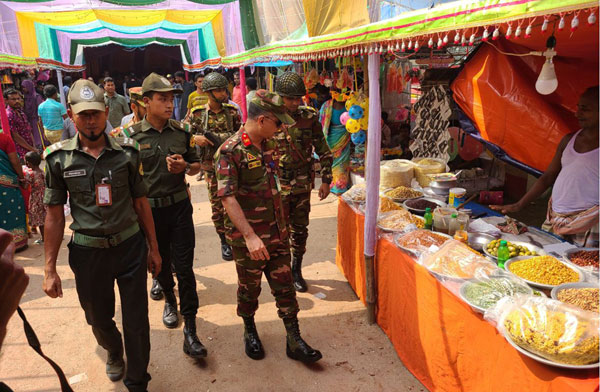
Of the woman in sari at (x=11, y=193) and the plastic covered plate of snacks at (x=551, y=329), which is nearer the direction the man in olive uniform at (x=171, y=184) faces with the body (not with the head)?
the plastic covered plate of snacks

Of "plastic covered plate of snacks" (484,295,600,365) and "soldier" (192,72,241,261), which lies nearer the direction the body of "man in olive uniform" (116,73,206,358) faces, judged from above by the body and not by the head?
the plastic covered plate of snacks

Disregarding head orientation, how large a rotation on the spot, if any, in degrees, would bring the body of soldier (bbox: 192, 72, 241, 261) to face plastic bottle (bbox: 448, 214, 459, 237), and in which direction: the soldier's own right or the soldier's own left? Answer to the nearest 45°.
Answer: approximately 45° to the soldier's own left

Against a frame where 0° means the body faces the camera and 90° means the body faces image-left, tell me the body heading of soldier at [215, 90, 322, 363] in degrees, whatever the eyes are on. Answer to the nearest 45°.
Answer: approximately 315°

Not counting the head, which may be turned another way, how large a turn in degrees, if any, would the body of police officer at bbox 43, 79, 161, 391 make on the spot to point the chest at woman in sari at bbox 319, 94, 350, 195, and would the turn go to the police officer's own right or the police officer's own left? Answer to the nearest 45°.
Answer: approximately 135° to the police officer's own left

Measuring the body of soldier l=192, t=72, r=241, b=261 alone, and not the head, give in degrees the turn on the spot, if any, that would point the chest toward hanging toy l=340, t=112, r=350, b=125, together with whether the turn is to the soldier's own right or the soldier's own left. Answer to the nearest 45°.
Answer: approximately 135° to the soldier's own left

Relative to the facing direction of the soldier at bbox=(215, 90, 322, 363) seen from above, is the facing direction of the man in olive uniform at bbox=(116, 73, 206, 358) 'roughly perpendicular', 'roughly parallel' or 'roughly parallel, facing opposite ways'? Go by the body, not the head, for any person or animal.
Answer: roughly parallel

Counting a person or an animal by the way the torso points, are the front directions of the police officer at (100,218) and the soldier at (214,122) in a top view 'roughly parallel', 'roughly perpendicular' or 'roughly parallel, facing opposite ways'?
roughly parallel

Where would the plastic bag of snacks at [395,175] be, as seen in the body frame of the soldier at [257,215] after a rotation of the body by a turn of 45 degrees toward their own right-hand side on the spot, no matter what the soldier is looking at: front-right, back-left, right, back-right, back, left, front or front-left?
back-left

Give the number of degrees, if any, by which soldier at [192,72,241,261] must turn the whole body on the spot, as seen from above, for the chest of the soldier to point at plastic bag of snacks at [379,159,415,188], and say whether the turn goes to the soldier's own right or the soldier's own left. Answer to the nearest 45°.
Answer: approximately 90° to the soldier's own left

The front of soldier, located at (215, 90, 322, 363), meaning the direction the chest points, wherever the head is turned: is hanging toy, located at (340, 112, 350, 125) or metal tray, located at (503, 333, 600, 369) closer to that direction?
the metal tray

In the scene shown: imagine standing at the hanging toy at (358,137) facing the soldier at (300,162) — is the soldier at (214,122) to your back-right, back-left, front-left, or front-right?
front-right

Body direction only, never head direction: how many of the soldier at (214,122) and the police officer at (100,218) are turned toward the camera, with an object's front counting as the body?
2

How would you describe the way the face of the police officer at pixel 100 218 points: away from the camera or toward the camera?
toward the camera

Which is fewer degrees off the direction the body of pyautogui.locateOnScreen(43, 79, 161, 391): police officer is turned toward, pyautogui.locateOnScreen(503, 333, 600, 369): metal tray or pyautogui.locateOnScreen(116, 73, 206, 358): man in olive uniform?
the metal tray

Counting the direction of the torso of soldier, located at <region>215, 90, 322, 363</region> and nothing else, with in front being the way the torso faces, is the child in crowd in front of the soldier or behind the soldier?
behind

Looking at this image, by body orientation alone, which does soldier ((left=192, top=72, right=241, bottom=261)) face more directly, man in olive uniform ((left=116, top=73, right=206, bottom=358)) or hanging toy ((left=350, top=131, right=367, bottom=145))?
the man in olive uniform

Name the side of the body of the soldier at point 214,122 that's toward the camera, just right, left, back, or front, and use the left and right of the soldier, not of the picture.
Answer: front
